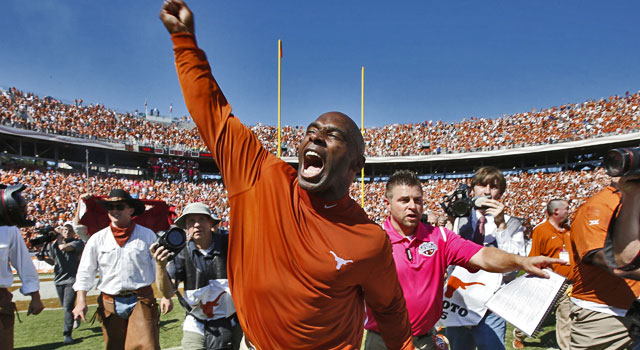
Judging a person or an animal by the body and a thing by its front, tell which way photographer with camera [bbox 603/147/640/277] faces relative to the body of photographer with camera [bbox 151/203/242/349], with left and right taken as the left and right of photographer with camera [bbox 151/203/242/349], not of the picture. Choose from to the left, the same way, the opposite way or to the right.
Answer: to the right

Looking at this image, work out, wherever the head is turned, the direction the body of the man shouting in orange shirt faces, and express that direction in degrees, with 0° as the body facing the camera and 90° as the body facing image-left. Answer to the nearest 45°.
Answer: approximately 45°

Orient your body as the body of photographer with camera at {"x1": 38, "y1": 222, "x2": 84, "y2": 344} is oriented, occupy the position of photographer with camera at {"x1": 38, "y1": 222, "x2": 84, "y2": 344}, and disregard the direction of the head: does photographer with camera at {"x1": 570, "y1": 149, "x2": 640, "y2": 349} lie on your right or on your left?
on your left

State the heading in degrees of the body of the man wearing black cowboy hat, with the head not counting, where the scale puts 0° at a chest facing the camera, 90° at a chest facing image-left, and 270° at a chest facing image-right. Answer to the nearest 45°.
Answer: approximately 0°
